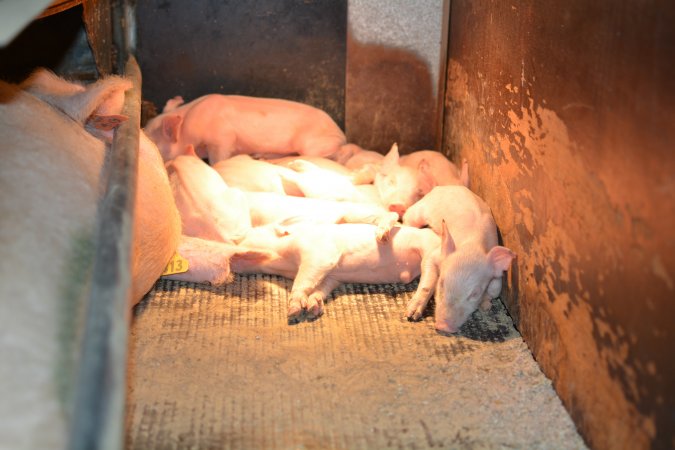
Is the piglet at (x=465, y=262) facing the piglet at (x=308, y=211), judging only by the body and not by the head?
no

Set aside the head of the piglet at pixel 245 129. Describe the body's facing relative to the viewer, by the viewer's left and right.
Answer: facing to the left of the viewer

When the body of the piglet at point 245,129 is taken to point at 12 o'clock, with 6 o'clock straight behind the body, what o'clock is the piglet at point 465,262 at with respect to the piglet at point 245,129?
the piglet at point 465,262 is roughly at 8 o'clock from the piglet at point 245,129.

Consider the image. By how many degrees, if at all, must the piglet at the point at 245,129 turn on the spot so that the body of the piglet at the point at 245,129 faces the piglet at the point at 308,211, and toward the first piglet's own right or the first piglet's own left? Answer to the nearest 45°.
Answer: approximately 90° to the first piglet's own left

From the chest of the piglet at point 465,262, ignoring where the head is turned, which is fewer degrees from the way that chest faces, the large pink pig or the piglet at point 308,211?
the large pink pig

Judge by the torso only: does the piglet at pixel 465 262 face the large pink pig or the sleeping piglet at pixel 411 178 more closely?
the large pink pig

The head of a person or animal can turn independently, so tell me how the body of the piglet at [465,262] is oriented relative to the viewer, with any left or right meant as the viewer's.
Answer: facing the viewer

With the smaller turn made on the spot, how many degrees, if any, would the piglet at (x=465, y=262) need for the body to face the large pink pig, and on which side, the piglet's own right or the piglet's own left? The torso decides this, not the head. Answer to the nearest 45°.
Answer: approximately 45° to the piglet's own right

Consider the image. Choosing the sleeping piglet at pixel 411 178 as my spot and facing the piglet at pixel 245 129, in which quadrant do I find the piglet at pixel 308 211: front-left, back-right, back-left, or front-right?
front-left

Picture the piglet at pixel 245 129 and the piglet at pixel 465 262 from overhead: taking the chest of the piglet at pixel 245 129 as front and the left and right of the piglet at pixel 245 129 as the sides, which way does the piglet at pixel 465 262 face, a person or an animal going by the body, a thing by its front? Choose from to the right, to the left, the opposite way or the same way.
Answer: to the left

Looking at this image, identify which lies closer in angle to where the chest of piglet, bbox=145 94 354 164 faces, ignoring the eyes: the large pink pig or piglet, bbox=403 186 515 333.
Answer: the large pink pig

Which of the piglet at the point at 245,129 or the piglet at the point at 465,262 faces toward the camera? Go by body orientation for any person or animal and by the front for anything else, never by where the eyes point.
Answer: the piglet at the point at 465,262

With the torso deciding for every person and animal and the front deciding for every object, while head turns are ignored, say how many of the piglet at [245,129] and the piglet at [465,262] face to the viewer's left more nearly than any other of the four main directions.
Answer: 1

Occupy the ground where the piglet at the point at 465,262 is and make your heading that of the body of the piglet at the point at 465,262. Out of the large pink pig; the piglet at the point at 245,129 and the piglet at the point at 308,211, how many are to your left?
0

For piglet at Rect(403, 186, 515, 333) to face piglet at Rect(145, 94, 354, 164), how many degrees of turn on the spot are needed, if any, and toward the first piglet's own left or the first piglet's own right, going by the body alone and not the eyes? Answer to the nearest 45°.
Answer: approximately 135° to the first piglet's own right
